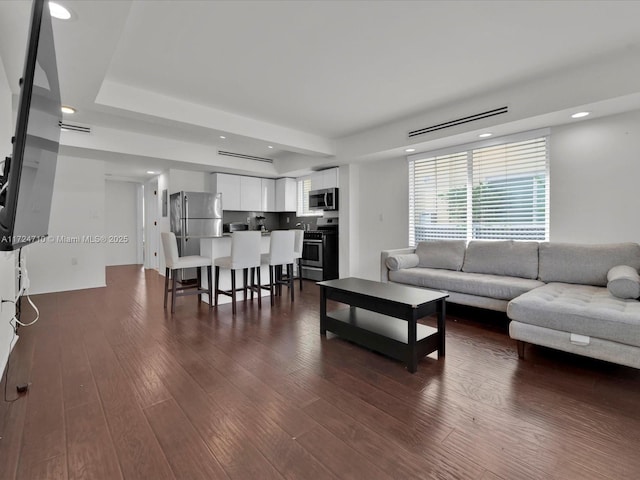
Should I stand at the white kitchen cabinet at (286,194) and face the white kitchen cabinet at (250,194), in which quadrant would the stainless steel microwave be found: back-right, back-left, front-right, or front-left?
back-left

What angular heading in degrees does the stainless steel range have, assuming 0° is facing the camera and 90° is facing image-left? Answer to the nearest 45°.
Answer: approximately 45°

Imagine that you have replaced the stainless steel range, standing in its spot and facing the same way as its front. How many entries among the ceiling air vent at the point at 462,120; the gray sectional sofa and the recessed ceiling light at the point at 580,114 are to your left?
3

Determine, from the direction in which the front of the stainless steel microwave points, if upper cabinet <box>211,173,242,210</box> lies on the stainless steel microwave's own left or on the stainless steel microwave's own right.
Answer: on the stainless steel microwave's own right

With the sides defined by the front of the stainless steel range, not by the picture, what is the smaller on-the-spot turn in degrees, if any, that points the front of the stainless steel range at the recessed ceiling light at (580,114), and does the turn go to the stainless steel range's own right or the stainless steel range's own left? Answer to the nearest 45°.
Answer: approximately 90° to the stainless steel range's own left

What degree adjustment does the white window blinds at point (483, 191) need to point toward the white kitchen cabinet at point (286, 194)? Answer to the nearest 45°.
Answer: approximately 45° to its right

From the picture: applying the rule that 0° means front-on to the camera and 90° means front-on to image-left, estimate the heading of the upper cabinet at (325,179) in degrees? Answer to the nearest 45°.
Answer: approximately 45°

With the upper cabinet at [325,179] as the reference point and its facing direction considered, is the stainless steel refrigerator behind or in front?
in front

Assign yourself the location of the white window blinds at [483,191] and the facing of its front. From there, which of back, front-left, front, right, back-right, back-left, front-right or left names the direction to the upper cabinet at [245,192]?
front-right

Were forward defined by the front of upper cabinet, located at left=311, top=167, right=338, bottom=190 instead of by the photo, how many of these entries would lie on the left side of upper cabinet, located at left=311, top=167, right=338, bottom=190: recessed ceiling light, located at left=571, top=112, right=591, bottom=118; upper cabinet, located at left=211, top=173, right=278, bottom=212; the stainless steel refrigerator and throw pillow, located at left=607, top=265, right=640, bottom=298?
2

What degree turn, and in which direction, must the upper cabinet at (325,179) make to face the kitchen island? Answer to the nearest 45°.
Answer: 0° — it already faces it
